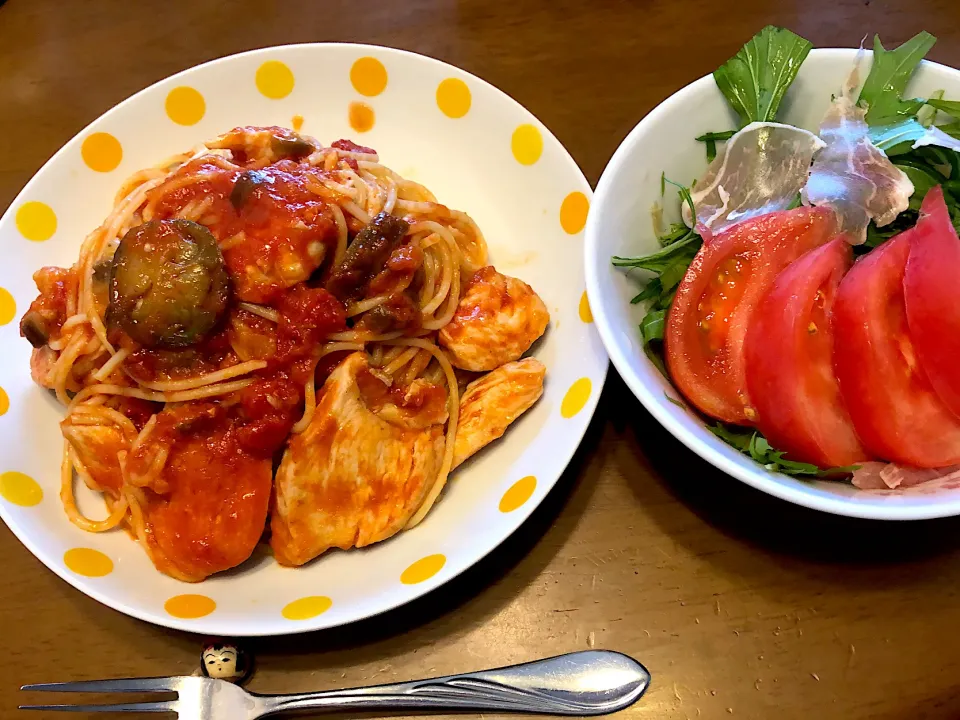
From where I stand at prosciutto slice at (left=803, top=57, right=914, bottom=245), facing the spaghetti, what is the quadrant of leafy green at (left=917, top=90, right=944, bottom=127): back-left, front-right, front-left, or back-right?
back-right

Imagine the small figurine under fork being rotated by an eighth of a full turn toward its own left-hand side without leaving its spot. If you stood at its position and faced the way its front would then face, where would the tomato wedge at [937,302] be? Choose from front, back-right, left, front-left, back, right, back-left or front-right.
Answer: front-left

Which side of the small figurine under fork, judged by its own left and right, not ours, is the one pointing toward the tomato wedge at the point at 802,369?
left

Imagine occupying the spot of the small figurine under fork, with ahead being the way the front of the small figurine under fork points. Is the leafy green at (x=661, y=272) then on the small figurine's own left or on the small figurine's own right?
on the small figurine's own left

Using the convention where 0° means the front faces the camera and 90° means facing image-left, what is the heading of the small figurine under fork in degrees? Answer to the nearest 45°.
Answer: approximately 45°

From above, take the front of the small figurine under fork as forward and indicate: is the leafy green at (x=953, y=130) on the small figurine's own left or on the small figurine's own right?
on the small figurine's own left
